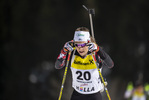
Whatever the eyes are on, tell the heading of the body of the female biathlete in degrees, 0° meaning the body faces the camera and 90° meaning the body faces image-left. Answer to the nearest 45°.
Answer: approximately 0°
